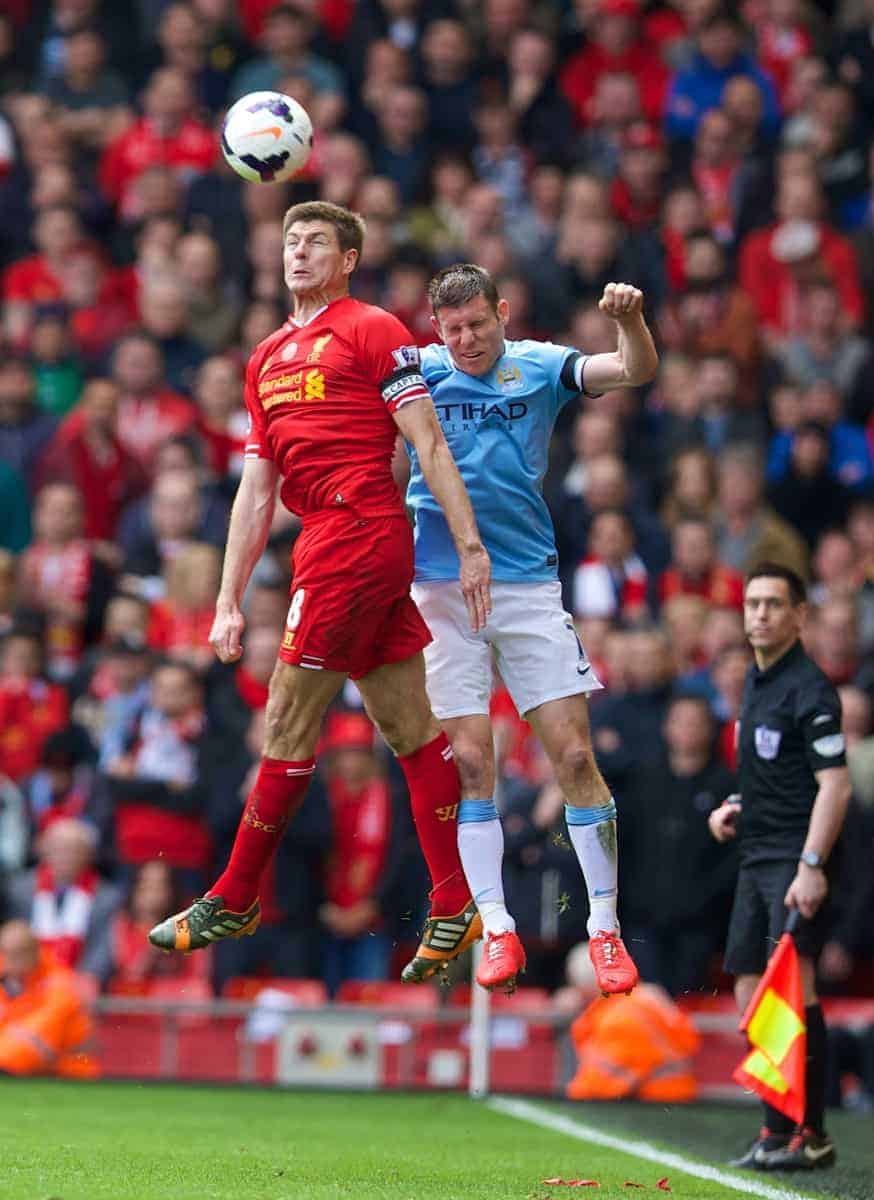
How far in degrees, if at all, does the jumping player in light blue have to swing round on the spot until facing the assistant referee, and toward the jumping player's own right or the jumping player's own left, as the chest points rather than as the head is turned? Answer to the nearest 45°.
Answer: approximately 135° to the jumping player's own left

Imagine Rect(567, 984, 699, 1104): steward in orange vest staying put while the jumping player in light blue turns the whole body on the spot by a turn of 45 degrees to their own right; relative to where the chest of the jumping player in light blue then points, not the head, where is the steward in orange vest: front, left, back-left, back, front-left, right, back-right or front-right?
back-right

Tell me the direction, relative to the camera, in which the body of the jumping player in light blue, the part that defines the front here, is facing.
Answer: toward the camera

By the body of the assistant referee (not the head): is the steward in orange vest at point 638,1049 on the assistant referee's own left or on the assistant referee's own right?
on the assistant referee's own right

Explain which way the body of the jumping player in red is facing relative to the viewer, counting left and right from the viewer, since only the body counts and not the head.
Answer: facing the viewer and to the left of the viewer

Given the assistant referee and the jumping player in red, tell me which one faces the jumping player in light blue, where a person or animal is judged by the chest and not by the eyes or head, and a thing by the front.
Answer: the assistant referee

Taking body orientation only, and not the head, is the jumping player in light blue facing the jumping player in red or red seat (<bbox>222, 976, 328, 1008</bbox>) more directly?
the jumping player in red

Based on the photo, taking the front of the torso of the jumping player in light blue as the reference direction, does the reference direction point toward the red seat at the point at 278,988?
no

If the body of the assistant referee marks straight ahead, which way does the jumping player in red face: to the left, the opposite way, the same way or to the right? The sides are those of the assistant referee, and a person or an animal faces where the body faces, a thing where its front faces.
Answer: the same way

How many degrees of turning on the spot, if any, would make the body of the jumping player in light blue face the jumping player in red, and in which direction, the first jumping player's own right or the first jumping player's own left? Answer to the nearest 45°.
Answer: approximately 45° to the first jumping player's own right

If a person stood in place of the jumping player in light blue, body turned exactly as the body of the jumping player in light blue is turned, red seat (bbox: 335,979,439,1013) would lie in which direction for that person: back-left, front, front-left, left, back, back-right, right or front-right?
back

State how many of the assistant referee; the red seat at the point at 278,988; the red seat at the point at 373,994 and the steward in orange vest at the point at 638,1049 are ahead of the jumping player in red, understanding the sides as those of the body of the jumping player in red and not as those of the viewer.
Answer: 0

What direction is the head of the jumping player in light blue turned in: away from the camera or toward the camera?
toward the camera

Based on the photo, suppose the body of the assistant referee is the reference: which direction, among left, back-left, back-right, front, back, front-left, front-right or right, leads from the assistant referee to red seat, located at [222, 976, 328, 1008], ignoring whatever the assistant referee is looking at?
right

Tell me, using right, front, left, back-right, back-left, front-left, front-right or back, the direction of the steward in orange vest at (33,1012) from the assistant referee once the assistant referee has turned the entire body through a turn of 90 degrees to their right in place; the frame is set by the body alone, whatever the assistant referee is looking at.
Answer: front
